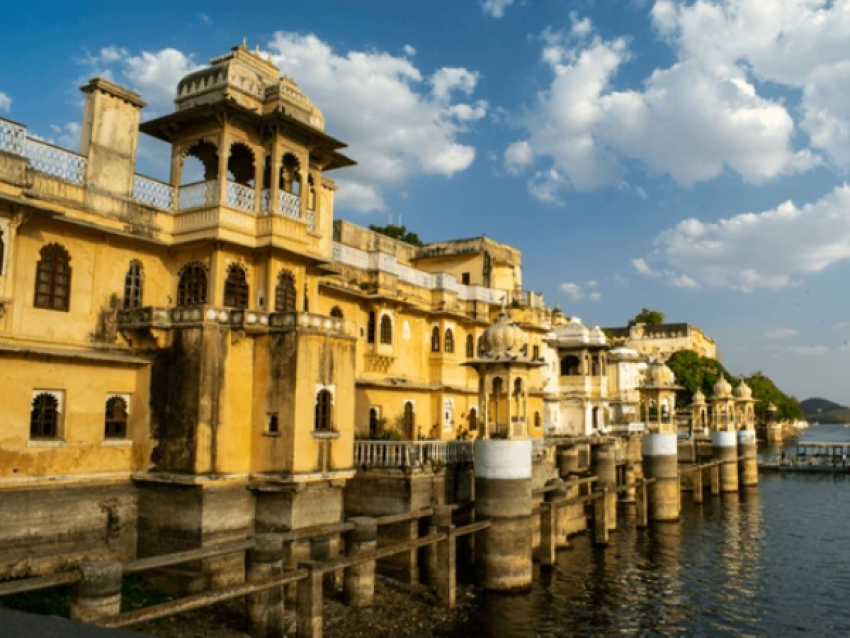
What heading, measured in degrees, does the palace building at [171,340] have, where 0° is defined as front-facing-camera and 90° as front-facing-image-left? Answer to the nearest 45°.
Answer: approximately 315°

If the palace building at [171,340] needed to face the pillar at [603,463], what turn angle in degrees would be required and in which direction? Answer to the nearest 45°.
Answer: approximately 90° to its left

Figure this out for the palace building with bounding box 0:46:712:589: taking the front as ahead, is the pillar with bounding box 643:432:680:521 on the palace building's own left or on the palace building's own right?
on the palace building's own left

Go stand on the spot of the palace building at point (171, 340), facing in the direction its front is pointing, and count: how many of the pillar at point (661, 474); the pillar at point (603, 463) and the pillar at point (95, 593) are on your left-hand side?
2

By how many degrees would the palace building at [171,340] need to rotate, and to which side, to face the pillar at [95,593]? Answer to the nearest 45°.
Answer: approximately 45° to its right
